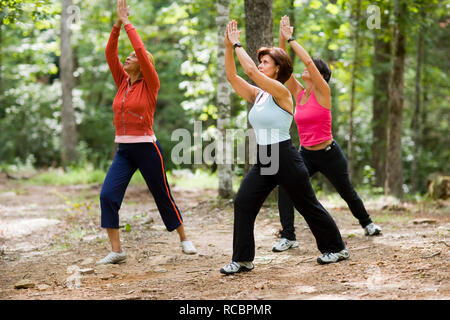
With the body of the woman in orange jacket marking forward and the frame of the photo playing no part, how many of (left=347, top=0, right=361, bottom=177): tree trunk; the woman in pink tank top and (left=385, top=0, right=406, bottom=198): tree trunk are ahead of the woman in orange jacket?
0

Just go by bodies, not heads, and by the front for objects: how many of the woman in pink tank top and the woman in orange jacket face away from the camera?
0

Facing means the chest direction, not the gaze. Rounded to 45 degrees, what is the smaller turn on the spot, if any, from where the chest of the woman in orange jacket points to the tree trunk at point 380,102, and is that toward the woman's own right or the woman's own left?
approximately 180°

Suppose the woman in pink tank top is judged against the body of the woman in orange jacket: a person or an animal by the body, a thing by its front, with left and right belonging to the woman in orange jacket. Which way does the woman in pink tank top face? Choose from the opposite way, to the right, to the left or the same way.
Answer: the same way

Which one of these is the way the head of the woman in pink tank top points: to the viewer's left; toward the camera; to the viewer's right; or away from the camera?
to the viewer's left

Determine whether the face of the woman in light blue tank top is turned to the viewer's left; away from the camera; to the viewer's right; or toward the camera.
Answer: to the viewer's left

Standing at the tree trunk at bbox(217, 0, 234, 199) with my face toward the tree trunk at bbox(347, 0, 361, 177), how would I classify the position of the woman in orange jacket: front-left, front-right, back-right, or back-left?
back-right

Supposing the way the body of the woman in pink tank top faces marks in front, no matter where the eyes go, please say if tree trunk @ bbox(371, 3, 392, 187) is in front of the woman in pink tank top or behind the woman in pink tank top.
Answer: behind

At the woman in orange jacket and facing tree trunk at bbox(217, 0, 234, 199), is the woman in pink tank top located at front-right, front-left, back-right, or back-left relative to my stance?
front-right

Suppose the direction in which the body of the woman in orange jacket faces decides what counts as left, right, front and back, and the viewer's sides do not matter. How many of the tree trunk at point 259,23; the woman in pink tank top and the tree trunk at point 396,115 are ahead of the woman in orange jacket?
0

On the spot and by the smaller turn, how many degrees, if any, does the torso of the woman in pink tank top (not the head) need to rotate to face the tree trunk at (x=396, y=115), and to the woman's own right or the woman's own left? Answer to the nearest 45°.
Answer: approximately 135° to the woman's own right

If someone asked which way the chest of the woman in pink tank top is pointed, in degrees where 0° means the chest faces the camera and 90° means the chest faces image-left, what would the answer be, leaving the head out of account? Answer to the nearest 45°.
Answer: approximately 45°

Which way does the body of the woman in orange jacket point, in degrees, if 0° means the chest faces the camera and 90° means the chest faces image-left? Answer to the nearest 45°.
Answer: approximately 45°
